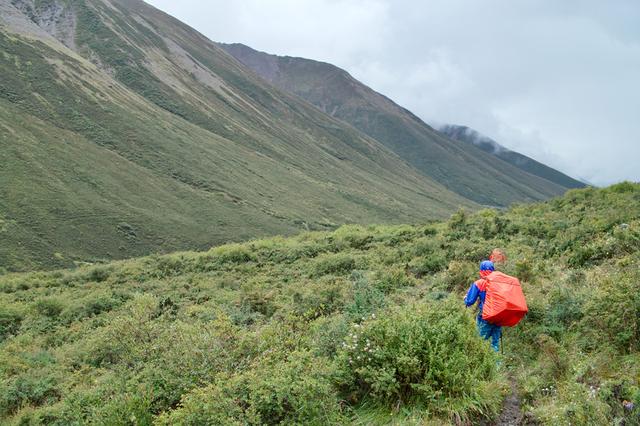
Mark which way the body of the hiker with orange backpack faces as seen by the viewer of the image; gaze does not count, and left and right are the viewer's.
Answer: facing away from the viewer and to the left of the viewer

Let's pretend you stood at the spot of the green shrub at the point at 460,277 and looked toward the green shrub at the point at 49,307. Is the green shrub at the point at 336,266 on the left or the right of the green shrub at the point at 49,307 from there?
right

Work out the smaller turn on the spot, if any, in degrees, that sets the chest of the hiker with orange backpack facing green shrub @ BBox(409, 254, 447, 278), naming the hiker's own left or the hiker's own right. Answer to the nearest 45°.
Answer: approximately 45° to the hiker's own right

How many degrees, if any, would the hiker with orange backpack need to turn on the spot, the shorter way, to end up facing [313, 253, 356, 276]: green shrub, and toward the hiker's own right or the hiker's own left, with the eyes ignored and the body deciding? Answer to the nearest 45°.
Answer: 0° — they already face it

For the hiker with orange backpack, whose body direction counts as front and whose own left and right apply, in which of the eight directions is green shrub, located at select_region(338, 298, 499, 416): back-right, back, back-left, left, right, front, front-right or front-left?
back-left

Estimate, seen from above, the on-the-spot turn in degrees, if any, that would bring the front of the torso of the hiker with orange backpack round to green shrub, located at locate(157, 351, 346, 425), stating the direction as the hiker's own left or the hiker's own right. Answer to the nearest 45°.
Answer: approximately 90° to the hiker's own left
